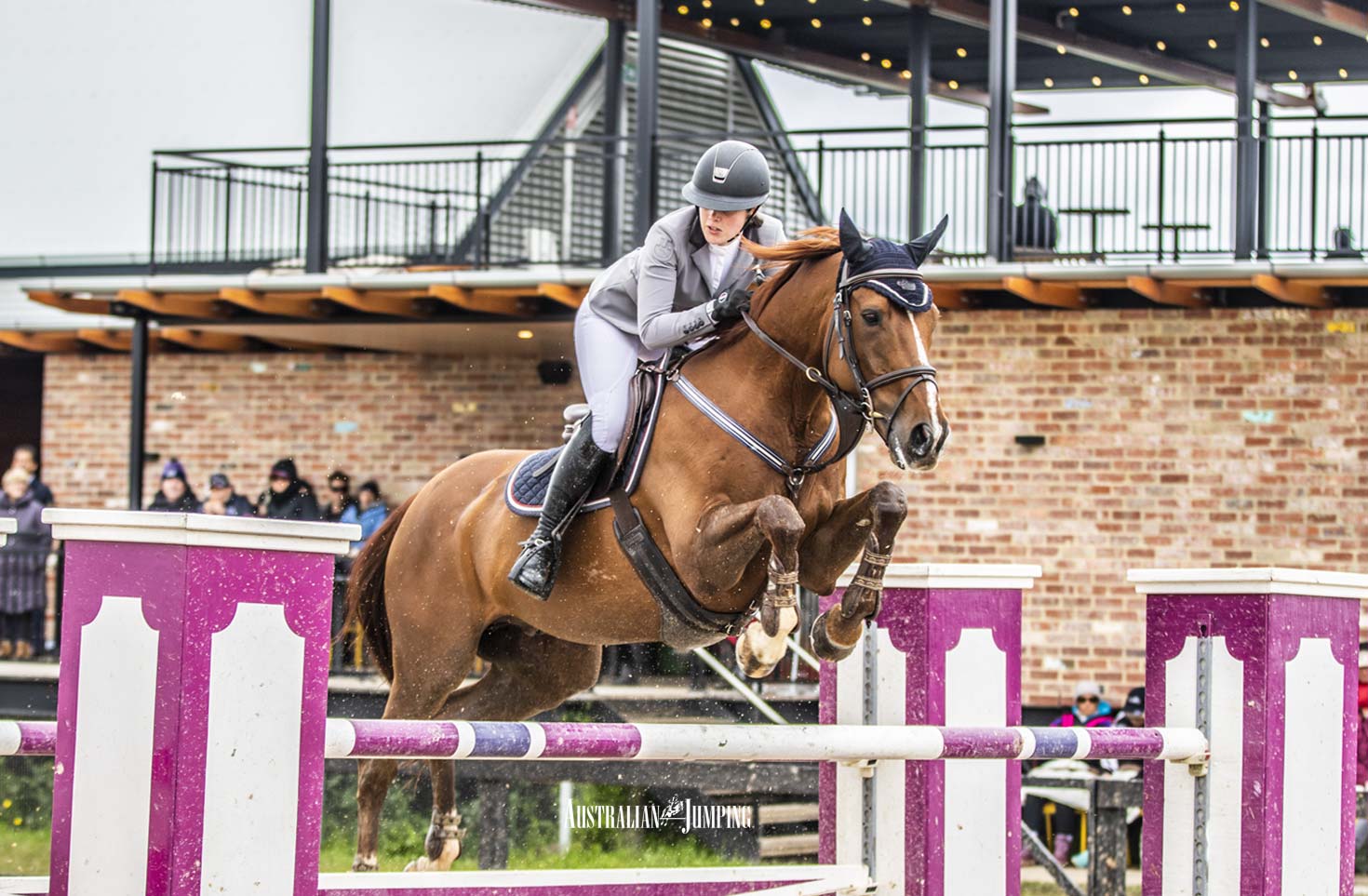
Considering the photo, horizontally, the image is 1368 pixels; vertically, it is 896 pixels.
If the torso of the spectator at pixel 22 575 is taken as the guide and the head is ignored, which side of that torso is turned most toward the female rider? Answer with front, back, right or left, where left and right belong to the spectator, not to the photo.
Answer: front

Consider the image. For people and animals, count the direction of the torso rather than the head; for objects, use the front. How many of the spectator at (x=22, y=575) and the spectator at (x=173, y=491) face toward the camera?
2

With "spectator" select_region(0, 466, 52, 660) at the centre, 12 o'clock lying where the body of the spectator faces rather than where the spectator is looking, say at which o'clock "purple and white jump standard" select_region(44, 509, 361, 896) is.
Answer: The purple and white jump standard is roughly at 12 o'clock from the spectator.

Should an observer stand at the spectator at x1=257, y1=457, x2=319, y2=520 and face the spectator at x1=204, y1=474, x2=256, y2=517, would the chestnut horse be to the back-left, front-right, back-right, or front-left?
back-left

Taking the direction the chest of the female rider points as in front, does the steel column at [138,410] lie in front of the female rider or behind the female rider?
behind

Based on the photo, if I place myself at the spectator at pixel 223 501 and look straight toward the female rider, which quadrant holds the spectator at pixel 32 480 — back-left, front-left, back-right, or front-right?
back-right

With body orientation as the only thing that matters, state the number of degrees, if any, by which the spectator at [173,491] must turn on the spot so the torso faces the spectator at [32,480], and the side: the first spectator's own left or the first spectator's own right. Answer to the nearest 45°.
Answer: approximately 135° to the first spectator's own right

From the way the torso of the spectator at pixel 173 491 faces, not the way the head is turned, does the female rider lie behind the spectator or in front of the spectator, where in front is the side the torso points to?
in front

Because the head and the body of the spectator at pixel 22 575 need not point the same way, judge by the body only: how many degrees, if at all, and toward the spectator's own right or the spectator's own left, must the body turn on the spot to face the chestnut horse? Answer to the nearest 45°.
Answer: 0° — they already face it

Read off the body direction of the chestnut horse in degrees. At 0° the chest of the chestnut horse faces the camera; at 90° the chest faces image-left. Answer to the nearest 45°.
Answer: approximately 315°
